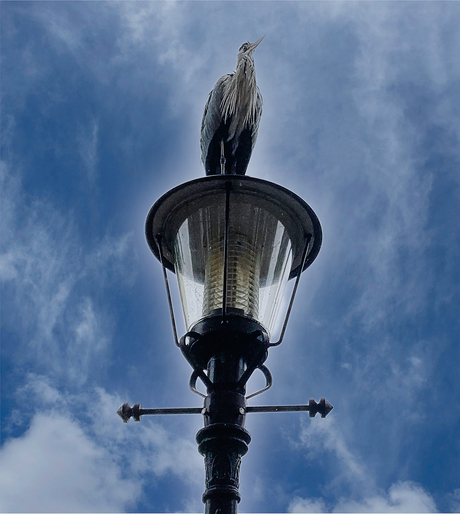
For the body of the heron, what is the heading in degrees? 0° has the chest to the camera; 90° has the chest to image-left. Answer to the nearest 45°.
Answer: approximately 315°
